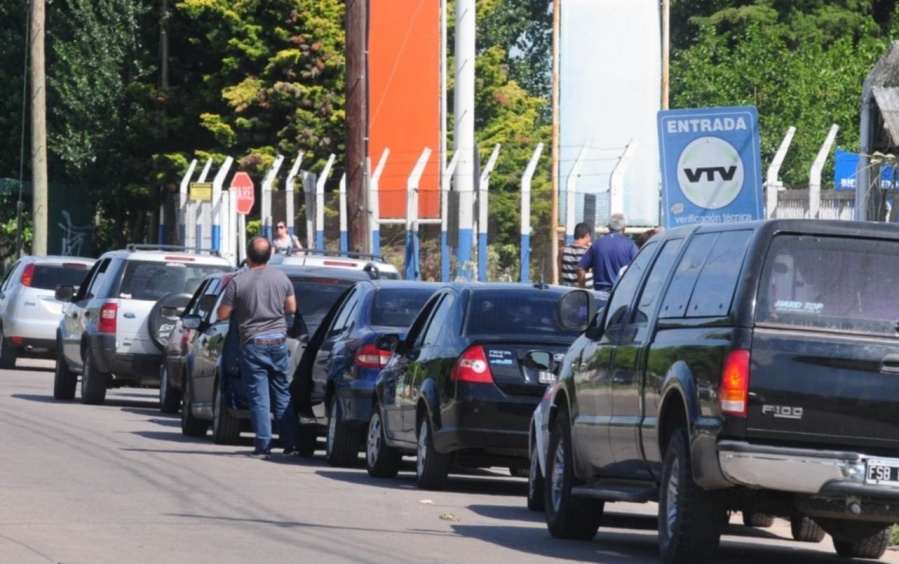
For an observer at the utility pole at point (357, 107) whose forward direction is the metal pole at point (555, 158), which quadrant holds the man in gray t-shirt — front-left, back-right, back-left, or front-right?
back-right

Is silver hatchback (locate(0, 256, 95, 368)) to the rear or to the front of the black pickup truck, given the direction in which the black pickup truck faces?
to the front

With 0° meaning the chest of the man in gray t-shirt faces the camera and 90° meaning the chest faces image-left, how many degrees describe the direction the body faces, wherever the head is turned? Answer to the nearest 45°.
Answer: approximately 180°

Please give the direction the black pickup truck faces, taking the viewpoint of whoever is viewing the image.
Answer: facing away from the viewer and to the left of the viewer

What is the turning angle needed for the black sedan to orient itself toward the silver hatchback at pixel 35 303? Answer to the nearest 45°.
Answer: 0° — it already faces it

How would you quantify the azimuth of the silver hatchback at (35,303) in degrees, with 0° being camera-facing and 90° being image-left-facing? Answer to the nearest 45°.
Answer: approximately 135°

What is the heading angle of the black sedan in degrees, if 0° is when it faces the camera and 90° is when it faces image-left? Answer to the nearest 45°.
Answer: approximately 135°

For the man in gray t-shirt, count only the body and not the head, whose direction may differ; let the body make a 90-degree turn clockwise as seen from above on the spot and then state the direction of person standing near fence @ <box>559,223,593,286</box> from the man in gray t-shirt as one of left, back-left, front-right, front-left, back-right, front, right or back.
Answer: front-left

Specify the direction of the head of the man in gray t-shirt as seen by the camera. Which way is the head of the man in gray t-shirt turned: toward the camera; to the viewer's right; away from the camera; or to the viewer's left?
away from the camera

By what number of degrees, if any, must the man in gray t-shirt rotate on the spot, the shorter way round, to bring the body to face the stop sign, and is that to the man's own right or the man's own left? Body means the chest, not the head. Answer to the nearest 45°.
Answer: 0° — they already face it

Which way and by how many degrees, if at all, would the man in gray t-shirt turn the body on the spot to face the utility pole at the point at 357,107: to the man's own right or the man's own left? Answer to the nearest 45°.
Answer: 0° — they already face it

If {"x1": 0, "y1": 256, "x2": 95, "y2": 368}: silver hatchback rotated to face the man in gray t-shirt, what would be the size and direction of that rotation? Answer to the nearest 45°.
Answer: approximately 135° to its left

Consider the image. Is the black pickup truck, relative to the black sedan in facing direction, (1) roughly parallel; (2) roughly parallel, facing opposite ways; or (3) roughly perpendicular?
roughly parallel

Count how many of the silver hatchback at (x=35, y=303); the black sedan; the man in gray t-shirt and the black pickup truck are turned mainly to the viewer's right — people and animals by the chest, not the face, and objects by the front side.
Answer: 0

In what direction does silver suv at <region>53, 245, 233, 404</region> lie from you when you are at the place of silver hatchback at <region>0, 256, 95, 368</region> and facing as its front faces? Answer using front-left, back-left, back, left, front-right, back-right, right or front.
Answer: back-left

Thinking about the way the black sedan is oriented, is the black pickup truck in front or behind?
behind
